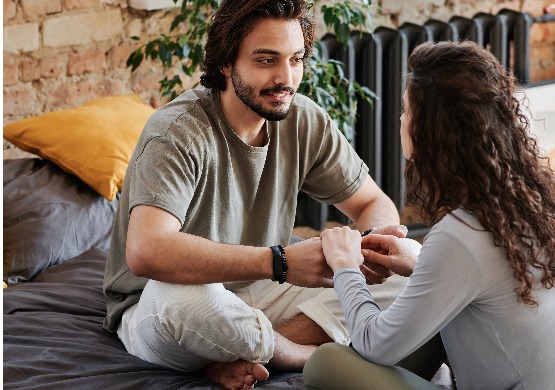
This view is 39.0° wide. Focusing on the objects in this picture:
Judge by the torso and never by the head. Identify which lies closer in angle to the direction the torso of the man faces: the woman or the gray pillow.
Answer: the woman

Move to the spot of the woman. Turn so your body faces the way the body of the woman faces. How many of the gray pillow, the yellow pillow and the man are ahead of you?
3

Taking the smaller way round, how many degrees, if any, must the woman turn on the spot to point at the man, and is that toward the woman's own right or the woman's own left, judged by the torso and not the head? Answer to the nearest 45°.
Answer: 0° — they already face them

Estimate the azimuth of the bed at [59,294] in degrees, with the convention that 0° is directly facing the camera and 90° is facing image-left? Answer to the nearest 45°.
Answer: approximately 315°

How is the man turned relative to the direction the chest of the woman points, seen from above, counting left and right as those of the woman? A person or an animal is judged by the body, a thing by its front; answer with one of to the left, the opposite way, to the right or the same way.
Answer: the opposite way

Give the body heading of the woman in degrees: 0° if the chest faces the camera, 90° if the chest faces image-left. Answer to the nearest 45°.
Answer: approximately 135°

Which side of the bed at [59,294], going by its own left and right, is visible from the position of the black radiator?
left

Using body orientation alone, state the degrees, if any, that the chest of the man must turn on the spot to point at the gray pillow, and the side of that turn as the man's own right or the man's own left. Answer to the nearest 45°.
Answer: approximately 180°

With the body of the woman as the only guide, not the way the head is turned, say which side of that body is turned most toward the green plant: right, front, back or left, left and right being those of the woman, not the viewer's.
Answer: front

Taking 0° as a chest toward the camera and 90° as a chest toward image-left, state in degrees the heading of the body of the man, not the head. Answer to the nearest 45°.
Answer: approximately 315°

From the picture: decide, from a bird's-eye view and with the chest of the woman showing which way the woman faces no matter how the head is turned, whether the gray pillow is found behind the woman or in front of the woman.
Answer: in front

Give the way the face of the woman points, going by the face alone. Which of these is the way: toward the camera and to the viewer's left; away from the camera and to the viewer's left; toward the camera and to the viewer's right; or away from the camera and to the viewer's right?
away from the camera and to the viewer's left

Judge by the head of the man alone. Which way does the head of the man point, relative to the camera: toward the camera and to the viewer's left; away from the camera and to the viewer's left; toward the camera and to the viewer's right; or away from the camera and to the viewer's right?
toward the camera and to the viewer's right

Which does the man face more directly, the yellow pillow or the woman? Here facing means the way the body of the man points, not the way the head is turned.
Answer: the woman

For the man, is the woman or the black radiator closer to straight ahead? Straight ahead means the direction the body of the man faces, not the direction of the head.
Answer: the woman

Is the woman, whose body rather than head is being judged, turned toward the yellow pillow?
yes

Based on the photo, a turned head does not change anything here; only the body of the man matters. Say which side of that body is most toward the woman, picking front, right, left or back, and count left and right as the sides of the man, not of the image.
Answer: front
